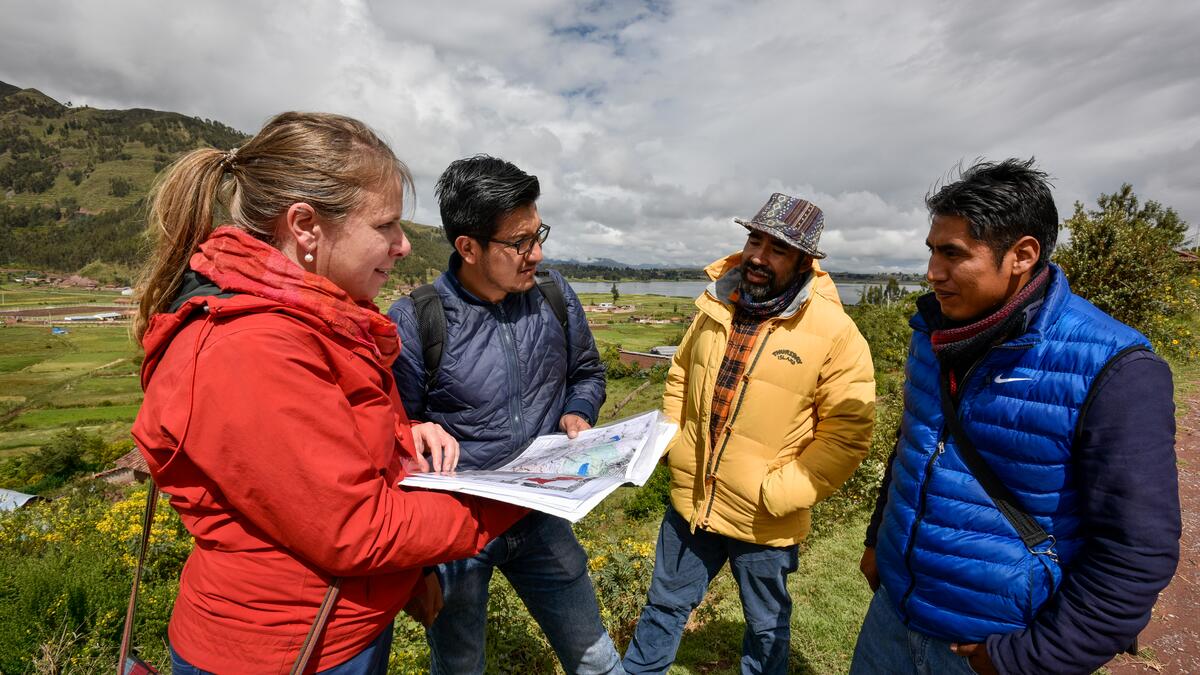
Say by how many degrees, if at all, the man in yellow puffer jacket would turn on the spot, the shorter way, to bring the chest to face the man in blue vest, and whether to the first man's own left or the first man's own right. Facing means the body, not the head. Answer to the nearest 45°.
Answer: approximately 90° to the first man's own left

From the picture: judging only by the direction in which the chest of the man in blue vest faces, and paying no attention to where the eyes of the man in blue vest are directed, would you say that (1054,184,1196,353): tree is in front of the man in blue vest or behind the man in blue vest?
behind

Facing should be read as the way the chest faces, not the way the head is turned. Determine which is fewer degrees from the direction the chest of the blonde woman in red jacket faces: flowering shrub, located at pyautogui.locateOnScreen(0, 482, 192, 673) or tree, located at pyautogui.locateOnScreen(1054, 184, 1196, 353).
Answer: the tree

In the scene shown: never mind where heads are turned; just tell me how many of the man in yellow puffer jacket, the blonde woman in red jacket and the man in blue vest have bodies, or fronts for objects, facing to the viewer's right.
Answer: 1

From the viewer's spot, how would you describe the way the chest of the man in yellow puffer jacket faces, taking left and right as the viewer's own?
facing the viewer and to the left of the viewer

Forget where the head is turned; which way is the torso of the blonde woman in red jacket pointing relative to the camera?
to the viewer's right

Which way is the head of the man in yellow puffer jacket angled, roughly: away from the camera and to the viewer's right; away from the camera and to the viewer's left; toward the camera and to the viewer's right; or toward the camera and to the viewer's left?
toward the camera and to the viewer's left

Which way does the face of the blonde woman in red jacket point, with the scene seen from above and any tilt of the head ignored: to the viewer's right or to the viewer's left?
to the viewer's right

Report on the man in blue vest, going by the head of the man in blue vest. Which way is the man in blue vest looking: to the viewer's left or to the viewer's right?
to the viewer's left

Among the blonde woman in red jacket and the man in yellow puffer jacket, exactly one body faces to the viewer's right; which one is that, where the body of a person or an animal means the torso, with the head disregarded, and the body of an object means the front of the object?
the blonde woman in red jacket

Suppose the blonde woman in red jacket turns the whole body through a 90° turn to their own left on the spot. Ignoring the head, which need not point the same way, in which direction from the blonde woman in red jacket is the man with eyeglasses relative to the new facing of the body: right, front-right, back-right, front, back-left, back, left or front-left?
front-right

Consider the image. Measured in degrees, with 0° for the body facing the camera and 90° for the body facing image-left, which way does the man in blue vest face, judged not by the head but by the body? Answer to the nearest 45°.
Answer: approximately 45°

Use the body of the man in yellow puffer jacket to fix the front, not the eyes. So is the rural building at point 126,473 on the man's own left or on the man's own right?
on the man's own right

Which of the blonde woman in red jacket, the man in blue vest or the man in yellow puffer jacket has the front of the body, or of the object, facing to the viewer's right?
the blonde woman in red jacket

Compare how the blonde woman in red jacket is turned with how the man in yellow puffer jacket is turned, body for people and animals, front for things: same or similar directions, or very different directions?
very different directions

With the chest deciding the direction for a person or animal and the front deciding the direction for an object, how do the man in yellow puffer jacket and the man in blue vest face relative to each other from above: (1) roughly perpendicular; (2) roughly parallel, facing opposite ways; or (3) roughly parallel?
roughly parallel
